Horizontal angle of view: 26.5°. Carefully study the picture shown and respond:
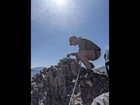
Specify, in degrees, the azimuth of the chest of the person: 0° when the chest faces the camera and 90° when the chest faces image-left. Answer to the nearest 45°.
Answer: approximately 90°
